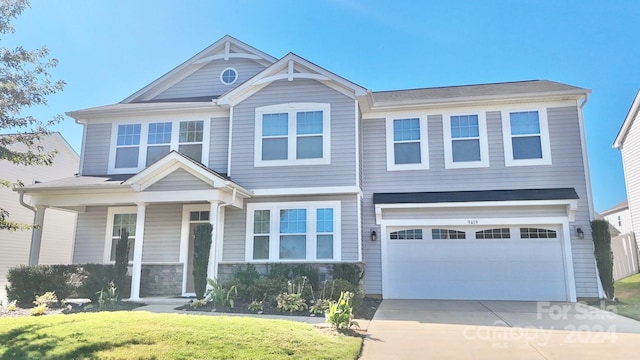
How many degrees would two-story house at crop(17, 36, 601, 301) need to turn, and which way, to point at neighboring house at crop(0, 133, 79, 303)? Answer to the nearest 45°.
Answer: approximately 135° to its right

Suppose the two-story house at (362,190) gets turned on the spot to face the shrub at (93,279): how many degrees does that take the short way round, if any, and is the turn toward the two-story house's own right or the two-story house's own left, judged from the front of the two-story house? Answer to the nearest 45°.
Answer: approximately 90° to the two-story house's own right

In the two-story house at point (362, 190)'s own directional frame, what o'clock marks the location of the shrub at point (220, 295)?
The shrub is roughly at 2 o'clock from the two-story house.

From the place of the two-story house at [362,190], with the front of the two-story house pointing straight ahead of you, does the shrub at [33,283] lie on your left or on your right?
on your right

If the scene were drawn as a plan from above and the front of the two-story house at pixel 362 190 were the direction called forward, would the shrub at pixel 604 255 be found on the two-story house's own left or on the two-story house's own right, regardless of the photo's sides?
on the two-story house's own left

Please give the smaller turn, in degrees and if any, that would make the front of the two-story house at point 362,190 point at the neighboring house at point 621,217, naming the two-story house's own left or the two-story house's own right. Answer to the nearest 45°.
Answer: approximately 135° to the two-story house's own left

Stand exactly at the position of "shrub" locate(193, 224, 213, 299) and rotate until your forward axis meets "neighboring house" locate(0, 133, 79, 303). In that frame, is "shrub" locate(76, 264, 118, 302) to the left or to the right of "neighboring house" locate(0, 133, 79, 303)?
left

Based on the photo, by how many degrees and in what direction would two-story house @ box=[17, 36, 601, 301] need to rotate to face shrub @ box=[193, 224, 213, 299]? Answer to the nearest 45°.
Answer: approximately 90° to its right

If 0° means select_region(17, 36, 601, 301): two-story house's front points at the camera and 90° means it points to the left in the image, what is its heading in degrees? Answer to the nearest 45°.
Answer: approximately 0°
